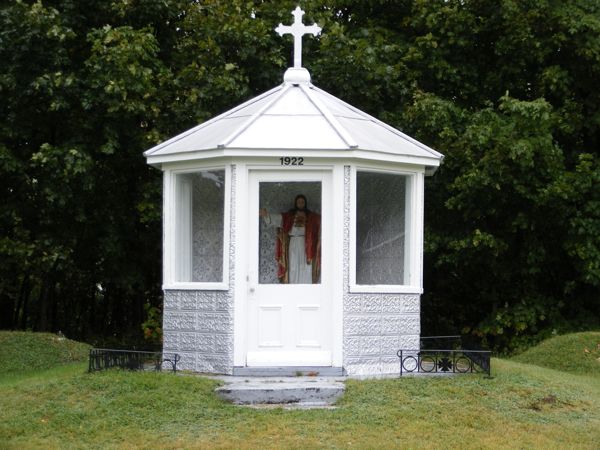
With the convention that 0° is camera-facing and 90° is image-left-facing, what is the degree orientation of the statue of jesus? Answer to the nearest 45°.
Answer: approximately 0°

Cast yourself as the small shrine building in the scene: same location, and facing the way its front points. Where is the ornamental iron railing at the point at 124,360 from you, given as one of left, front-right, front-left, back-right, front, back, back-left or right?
right

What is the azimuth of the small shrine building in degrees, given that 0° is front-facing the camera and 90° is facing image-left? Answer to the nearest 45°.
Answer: approximately 0°

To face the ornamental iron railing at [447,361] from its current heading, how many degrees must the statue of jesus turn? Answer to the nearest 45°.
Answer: approximately 90° to its left

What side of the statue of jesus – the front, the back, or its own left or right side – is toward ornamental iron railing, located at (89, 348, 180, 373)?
right
